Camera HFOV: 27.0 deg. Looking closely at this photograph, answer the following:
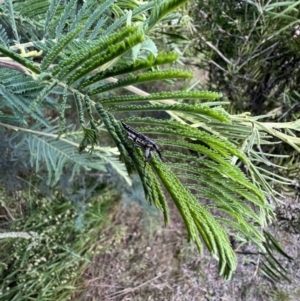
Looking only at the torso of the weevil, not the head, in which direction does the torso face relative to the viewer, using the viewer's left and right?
facing to the right of the viewer
